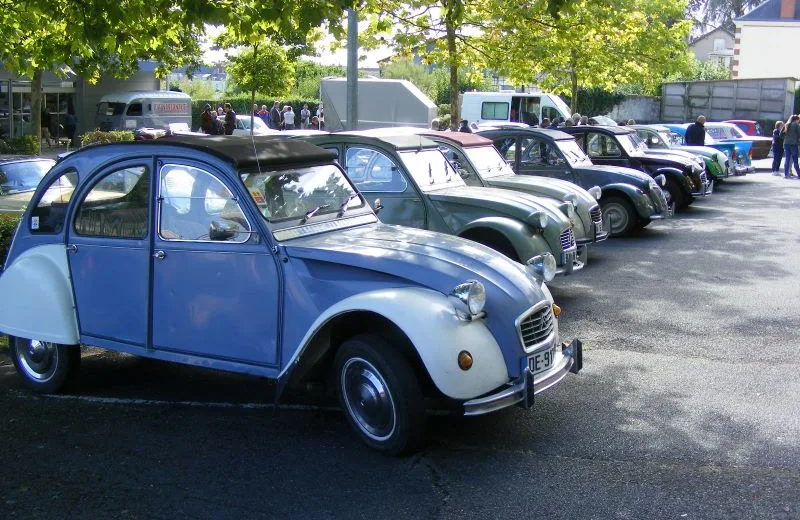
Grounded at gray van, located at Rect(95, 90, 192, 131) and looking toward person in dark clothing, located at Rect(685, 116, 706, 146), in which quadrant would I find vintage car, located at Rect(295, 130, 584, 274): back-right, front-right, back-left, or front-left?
front-right

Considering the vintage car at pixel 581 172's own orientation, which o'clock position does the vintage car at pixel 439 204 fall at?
the vintage car at pixel 439 204 is roughly at 2 o'clock from the vintage car at pixel 581 172.

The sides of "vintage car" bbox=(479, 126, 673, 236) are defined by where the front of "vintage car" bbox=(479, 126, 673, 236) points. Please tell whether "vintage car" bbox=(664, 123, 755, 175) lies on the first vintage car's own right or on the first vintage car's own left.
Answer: on the first vintage car's own left

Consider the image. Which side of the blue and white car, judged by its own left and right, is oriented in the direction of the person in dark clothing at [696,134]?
left

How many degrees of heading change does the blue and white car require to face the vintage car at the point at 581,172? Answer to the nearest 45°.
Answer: approximately 90° to its left

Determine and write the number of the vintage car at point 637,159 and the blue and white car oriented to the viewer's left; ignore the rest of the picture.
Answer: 0

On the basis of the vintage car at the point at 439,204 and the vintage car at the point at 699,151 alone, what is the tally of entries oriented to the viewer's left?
0

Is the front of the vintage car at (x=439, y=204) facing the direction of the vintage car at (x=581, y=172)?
no

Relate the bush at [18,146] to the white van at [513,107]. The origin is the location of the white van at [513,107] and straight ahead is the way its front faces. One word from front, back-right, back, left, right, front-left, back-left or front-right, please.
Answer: back-right

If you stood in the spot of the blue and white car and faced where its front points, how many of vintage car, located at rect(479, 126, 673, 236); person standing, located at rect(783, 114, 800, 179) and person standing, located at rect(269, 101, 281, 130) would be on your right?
0

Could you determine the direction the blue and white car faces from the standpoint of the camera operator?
facing the viewer and to the right of the viewer

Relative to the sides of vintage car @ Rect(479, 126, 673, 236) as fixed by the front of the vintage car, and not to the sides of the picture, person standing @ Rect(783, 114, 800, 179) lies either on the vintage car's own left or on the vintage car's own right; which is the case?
on the vintage car's own left

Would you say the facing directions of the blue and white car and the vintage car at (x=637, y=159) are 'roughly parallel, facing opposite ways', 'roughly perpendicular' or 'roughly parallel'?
roughly parallel
